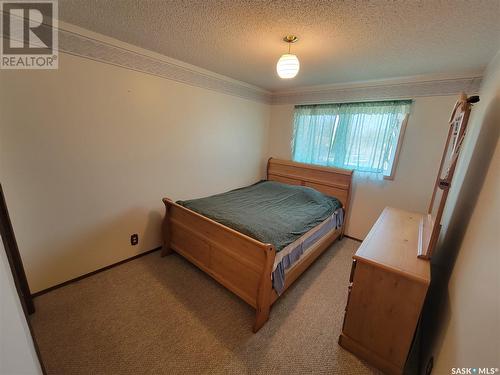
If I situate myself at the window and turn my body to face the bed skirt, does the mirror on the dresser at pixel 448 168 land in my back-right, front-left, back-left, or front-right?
front-left

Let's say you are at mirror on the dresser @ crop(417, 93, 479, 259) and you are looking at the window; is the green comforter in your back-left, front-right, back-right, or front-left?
front-left

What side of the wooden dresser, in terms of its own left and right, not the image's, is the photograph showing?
left

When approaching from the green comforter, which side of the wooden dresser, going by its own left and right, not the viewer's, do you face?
front

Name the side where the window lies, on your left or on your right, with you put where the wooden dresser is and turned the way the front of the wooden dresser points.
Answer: on your right
